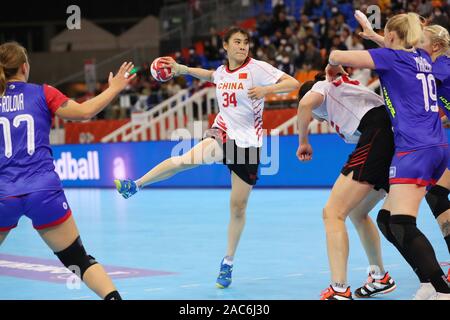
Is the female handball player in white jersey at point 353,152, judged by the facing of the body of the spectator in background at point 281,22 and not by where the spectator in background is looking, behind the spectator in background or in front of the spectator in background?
in front

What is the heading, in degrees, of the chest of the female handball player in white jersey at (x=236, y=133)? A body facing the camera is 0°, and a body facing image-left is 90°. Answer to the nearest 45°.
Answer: approximately 45°

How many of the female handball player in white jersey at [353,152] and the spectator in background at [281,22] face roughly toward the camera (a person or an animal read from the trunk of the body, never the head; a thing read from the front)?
1

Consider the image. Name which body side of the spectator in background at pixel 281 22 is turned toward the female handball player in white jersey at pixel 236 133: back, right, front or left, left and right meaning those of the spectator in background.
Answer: front

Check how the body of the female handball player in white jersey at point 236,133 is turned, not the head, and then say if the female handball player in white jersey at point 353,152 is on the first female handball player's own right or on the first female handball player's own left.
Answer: on the first female handball player's own left

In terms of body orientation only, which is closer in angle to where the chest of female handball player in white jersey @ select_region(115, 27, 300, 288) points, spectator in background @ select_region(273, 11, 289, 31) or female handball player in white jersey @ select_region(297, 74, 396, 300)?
the female handball player in white jersey

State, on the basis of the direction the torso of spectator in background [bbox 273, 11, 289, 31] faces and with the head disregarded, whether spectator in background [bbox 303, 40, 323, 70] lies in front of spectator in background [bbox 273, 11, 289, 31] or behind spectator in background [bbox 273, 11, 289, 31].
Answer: in front

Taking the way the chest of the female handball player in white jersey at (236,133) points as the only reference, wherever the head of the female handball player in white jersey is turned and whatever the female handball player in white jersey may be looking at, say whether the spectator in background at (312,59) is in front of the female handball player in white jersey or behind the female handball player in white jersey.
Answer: behind
